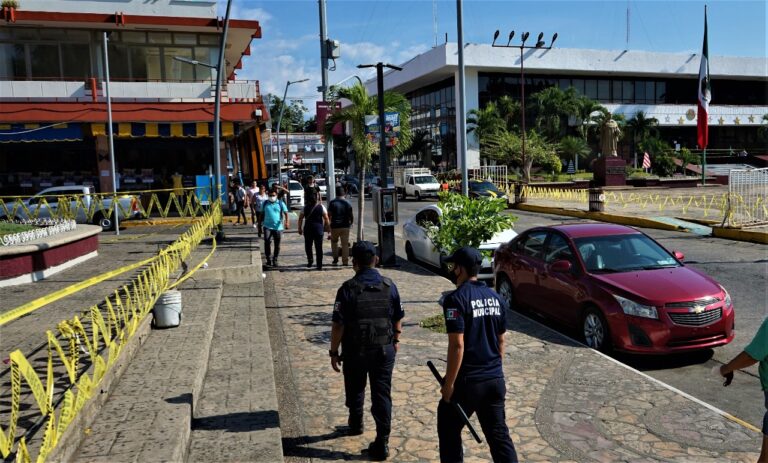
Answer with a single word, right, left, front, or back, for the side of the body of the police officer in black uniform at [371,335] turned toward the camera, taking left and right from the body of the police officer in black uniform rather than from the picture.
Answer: back

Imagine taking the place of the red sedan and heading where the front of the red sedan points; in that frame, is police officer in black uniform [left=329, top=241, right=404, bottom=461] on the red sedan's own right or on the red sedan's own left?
on the red sedan's own right

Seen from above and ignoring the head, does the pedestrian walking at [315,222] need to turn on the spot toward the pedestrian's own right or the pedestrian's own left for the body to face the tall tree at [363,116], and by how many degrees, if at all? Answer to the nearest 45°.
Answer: approximately 45° to the pedestrian's own right

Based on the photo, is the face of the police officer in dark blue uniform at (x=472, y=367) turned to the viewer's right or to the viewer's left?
to the viewer's left

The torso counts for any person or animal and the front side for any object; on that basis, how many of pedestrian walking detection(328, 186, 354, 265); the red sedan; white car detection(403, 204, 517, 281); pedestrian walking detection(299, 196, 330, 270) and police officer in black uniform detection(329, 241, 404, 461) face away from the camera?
3

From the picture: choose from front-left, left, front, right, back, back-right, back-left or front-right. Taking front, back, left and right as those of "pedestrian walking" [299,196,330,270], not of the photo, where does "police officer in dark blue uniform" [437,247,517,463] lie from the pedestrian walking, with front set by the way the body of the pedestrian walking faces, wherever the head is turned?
back

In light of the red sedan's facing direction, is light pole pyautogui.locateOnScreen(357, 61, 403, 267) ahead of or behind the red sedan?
behind

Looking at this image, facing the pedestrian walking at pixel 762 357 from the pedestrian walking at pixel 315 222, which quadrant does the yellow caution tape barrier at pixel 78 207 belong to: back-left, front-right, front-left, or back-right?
back-right

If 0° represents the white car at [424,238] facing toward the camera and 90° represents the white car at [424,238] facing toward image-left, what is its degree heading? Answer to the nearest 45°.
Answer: approximately 315°

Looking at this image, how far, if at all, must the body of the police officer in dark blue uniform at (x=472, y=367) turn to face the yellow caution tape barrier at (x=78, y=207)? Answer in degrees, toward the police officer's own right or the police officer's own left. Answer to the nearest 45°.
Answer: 0° — they already face it

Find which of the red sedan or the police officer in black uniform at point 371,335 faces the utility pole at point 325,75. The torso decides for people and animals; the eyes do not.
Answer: the police officer in black uniform

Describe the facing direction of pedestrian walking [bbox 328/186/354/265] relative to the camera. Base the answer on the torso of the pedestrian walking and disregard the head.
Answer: away from the camera

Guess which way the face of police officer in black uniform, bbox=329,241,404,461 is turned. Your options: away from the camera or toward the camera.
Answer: away from the camera
